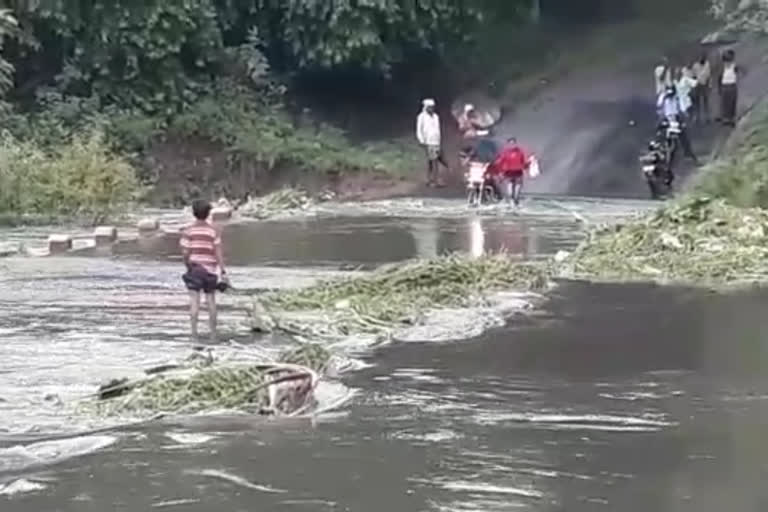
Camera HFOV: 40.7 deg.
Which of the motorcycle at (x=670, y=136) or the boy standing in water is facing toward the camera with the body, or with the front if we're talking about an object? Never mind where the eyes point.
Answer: the motorcycle

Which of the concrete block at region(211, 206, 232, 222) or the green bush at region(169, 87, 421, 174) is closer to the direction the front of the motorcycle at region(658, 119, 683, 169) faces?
the concrete block

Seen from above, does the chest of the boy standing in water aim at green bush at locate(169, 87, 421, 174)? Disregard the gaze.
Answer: yes

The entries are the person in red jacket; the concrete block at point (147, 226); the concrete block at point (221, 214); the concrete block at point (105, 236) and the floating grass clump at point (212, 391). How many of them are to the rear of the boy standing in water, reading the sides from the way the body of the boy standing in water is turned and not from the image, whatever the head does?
1

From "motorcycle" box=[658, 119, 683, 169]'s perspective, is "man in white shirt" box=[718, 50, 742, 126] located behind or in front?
behind

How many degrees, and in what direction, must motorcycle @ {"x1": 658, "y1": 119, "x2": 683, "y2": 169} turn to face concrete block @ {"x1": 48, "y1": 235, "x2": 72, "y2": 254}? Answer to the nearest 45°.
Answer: approximately 45° to its right

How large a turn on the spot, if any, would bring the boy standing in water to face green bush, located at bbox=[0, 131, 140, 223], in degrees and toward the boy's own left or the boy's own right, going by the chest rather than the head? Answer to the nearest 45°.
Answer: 0° — they already face it

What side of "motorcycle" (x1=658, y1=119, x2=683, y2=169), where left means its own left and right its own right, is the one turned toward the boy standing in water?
front

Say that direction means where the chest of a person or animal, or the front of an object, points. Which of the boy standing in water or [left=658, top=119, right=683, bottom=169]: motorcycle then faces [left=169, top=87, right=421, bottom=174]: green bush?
the boy standing in water

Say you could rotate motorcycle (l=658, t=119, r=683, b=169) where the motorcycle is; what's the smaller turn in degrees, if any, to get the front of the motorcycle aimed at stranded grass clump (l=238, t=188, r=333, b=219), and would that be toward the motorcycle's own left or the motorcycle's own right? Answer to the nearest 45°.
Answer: approximately 45° to the motorcycle's own right

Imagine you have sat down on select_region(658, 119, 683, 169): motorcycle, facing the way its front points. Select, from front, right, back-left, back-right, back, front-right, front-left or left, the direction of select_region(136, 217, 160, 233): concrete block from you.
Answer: front-right

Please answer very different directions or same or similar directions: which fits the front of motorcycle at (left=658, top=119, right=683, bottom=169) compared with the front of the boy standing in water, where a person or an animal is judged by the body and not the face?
very different directions

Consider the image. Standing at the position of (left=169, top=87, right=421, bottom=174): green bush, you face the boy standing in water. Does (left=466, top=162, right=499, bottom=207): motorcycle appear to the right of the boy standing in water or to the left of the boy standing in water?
left

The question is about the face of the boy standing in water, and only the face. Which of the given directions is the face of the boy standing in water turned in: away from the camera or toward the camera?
away from the camera

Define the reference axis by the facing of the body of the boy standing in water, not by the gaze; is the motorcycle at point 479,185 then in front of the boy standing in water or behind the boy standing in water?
in front

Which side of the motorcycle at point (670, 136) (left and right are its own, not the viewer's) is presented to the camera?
front

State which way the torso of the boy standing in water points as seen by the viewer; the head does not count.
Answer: away from the camera
